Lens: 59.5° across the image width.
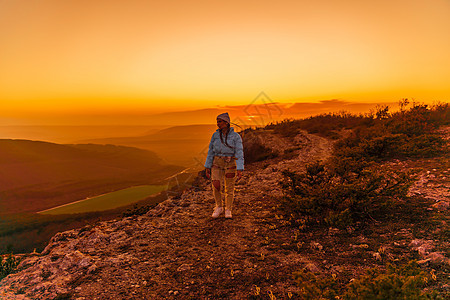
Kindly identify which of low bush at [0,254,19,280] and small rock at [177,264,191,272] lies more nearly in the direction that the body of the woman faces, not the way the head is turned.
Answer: the small rock

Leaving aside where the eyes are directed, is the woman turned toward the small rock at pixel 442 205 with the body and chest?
no

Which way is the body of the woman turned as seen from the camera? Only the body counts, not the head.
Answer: toward the camera

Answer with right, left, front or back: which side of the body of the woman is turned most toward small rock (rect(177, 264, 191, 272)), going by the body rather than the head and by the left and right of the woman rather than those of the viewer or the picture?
front

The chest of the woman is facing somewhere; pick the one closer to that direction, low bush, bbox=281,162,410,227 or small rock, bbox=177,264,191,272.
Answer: the small rock

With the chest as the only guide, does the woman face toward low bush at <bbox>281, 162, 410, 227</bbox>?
no

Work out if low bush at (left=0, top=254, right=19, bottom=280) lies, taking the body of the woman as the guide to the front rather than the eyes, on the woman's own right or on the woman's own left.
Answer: on the woman's own right

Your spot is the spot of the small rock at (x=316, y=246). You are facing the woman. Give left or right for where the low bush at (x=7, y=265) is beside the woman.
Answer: left

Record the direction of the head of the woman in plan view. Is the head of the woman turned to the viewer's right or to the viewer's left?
to the viewer's left

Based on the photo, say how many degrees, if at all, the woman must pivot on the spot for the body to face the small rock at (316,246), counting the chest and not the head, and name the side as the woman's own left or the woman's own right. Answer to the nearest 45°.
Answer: approximately 45° to the woman's own left
